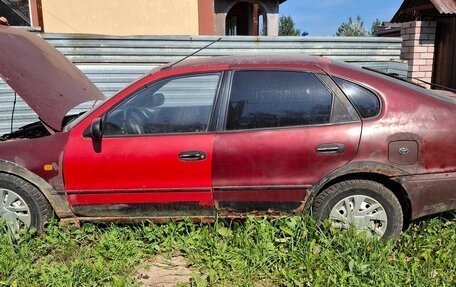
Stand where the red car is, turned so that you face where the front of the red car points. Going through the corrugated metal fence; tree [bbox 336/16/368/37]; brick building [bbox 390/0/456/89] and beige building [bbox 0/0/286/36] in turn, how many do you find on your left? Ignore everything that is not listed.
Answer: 0

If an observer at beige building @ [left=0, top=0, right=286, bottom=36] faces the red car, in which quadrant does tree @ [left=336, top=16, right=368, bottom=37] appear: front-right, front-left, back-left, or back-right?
back-left

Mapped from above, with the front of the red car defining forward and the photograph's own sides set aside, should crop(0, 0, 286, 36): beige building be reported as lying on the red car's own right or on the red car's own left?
on the red car's own right

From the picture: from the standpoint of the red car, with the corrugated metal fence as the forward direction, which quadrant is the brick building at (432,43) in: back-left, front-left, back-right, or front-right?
front-right

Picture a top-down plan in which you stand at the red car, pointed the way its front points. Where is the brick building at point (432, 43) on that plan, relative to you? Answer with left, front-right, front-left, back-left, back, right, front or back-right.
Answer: back-right

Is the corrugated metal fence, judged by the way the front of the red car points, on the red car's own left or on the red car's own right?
on the red car's own right

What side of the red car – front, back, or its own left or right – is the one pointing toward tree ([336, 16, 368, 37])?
right

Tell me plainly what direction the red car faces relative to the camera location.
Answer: facing to the left of the viewer

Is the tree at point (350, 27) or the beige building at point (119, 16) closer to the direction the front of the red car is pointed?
the beige building

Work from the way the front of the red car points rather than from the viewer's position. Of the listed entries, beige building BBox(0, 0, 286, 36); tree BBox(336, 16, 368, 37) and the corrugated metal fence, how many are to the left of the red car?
0

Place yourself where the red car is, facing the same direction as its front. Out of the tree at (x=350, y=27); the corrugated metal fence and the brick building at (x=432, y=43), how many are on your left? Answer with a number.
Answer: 0
